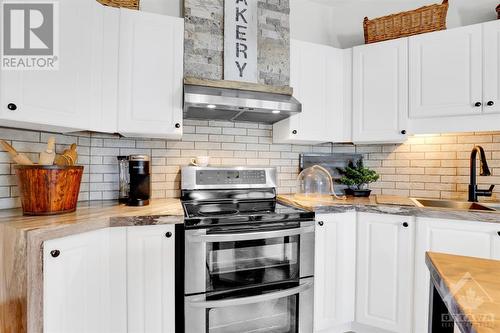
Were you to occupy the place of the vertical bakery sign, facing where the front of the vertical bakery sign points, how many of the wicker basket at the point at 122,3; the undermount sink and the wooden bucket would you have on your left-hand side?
1

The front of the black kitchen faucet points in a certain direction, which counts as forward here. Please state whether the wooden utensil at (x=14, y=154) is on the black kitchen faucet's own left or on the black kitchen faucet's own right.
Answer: on the black kitchen faucet's own right

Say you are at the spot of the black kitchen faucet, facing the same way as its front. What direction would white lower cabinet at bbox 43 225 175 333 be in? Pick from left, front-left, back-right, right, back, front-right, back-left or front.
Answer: right

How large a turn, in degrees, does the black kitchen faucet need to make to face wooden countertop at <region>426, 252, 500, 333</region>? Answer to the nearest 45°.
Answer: approximately 45° to its right

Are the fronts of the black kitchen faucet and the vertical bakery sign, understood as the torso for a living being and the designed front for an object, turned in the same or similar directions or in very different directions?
same or similar directions

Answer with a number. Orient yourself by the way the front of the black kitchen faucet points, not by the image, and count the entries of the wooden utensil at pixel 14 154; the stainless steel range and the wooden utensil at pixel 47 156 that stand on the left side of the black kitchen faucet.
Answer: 0

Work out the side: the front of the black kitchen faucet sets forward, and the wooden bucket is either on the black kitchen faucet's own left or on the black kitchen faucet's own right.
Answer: on the black kitchen faucet's own right

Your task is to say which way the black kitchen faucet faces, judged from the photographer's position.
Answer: facing the viewer and to the right of the viewer

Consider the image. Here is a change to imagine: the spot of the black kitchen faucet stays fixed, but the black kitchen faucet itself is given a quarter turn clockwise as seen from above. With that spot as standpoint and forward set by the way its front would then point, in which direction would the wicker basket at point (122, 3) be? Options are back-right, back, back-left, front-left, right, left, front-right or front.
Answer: front

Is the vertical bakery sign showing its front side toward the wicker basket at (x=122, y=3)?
no

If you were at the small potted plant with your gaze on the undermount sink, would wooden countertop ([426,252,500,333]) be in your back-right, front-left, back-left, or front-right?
front-right

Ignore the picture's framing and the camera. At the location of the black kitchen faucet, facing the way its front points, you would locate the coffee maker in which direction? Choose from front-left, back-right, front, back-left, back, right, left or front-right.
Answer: right

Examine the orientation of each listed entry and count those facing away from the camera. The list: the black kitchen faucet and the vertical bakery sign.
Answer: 0

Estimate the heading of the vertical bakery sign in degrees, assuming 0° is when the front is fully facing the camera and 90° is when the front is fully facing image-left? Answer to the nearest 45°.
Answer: approximately 0°

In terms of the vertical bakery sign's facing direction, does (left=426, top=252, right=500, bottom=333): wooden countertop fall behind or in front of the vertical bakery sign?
in front

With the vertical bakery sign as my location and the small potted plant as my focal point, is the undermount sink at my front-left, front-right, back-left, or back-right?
front-right

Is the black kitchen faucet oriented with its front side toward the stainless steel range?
no
